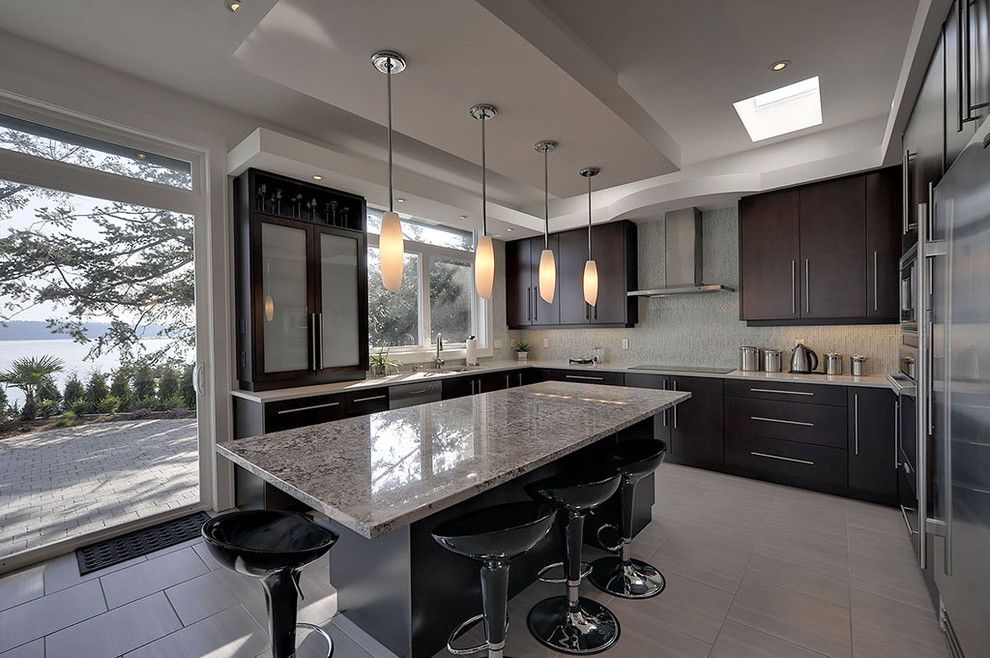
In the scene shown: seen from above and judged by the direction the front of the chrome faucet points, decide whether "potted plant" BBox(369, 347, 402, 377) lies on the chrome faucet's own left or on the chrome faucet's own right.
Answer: on the chrome faucet's own right

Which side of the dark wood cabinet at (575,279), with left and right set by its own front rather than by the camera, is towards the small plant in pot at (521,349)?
right

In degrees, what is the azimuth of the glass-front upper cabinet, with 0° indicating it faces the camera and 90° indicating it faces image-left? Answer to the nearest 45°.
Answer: approximately 315°

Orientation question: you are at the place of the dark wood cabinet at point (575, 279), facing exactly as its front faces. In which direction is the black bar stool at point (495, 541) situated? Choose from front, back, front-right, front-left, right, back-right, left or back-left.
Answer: front-left

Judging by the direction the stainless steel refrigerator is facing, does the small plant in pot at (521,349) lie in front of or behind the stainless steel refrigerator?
in front

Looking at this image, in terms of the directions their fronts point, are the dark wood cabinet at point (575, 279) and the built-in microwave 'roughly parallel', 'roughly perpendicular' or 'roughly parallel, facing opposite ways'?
roughly perpendicular

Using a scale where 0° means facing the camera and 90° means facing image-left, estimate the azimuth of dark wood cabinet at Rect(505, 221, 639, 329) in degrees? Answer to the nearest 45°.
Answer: approximately 45°

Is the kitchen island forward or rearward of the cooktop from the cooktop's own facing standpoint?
forward

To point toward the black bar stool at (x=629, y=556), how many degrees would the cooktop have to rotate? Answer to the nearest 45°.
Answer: approximately 45° to its left

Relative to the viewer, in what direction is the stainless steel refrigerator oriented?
to the viewer's left

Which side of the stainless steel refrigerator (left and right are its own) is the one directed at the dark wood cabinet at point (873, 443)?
right

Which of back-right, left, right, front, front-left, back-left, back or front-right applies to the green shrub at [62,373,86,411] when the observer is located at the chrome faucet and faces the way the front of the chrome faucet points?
right
